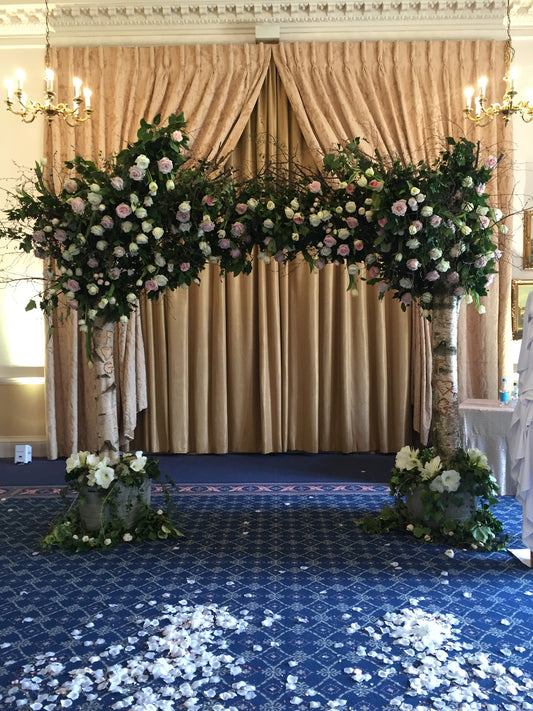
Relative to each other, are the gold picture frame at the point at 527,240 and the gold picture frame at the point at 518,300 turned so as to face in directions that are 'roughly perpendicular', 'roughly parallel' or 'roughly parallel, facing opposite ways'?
roughly parallel

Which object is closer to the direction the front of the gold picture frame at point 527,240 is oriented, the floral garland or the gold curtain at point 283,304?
the floral garland

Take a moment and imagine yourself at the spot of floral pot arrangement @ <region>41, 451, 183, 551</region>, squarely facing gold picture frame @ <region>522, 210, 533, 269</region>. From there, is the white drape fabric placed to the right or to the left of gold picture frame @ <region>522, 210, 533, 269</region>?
right

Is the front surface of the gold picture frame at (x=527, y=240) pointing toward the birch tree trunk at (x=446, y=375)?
yes

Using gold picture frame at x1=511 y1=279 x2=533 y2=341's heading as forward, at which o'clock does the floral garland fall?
The floral garland is roughly at 1 o'clock from the gold picture frame.

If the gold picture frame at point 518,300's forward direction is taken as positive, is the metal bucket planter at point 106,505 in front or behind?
in front

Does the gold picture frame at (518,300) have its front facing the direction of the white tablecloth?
yes

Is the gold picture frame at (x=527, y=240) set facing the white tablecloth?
yes
